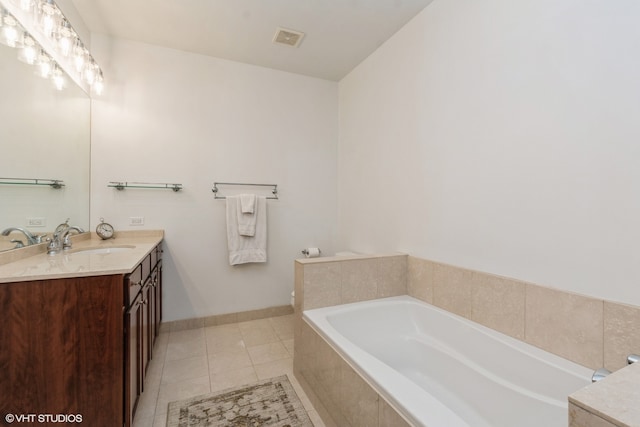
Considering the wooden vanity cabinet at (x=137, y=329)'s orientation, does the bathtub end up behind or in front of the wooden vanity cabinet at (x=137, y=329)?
in front

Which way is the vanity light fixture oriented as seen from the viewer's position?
to the viewer's right

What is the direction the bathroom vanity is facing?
to the viewer's right

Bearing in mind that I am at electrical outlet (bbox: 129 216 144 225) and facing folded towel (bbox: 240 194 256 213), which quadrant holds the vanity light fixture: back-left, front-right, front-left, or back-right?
back-right

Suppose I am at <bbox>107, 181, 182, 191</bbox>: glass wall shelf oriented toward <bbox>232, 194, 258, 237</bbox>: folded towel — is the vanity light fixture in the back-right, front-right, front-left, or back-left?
back-right

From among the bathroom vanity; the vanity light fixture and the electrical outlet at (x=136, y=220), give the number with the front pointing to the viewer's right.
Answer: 2

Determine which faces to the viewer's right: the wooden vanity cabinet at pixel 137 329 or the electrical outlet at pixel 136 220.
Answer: the wooden vanity cabinet

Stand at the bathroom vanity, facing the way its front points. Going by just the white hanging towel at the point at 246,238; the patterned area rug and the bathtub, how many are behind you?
0

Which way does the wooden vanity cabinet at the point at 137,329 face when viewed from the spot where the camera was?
facing to the right of the viewer

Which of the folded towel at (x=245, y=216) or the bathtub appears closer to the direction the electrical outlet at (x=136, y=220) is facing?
the bathtub

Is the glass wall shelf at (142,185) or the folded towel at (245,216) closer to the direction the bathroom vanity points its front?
the folded towel

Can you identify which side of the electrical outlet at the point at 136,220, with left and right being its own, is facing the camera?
front

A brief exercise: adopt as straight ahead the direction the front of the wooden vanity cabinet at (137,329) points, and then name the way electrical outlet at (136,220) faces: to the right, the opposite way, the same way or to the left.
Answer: to the right

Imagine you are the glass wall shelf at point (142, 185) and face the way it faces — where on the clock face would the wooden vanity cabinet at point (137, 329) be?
The wooden vanity cabinet is roughly at 12 o'clock from the glass wall shelf.

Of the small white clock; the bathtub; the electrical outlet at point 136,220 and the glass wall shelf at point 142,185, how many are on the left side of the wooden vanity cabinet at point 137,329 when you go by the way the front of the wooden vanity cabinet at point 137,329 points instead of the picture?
3

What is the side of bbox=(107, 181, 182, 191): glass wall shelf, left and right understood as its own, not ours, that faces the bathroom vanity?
front

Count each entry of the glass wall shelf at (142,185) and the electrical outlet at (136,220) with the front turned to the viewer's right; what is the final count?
0
